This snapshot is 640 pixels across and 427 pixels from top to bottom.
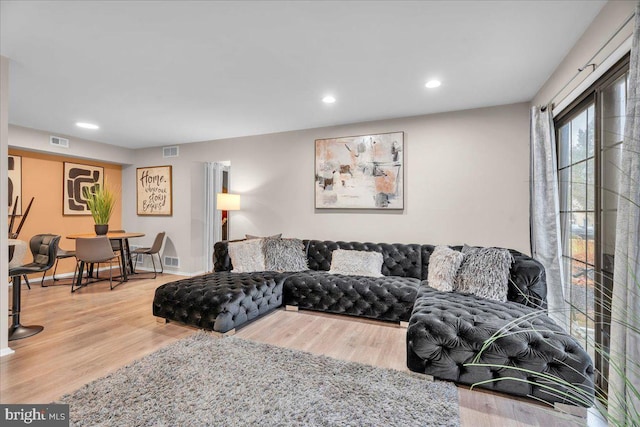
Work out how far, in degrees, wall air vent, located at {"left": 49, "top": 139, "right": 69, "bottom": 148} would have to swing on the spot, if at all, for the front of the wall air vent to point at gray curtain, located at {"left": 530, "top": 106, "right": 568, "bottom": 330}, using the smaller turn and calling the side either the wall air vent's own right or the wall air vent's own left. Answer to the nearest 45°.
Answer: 0° — it already faces it

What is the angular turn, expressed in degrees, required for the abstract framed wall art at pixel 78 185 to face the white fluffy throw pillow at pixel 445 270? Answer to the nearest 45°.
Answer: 0° — it already faces it

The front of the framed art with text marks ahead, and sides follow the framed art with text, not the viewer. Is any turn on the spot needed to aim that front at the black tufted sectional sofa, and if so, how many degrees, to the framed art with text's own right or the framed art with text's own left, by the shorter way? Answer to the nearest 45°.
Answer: approximately 90° to the framed art with text's own left

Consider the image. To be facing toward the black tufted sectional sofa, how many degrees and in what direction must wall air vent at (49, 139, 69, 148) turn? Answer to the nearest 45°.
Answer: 0° — it already faces it

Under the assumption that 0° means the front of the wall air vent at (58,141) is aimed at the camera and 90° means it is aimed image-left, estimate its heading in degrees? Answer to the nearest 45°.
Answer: approximately 315°
